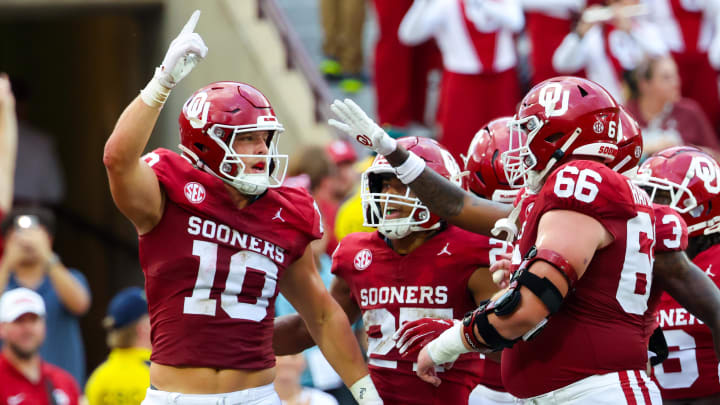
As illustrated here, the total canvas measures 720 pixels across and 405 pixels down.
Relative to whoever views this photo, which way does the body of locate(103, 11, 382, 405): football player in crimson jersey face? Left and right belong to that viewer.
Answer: facing the viewer and to the right of the viewer

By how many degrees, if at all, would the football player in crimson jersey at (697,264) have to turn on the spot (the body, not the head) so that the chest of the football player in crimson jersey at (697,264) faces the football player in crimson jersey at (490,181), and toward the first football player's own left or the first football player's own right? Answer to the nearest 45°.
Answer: approximately 45° to the first football player's own right

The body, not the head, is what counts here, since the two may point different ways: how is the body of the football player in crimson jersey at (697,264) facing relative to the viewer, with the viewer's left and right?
facing the viewer and to the left of the viewer

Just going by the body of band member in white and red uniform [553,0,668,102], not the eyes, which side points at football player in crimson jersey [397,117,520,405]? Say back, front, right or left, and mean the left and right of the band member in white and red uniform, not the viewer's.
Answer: front

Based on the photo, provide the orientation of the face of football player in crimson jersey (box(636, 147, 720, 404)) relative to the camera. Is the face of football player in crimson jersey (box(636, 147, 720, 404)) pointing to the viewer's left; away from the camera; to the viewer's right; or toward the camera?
to the viewer's left

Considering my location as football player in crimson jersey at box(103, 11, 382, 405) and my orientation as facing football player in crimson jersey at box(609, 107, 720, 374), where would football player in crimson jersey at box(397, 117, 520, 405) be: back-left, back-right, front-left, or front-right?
front-left

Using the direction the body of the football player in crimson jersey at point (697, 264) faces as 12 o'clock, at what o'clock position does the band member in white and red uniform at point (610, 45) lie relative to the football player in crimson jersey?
The band member in white and red uniform is roughly at 4 o'clock from the football player in crimson jersey.

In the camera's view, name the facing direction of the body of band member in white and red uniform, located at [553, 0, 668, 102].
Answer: toward the camera

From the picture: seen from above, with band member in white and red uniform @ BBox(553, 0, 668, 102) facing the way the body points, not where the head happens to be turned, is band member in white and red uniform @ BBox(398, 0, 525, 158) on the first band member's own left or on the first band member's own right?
on the first band member's own right

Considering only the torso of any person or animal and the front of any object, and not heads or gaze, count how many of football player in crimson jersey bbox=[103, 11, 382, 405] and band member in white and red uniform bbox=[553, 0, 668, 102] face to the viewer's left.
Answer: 0

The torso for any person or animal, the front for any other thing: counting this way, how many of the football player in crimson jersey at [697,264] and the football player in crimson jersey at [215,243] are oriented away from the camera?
0

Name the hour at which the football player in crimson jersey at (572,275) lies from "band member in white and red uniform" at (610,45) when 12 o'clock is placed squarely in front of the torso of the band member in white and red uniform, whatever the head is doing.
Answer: The football player in crimson jersey is roughly at 12 o'clock from the band member in white and red uniform.

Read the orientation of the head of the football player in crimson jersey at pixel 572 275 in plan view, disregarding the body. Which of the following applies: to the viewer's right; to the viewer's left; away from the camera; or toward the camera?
to the viewer's left
